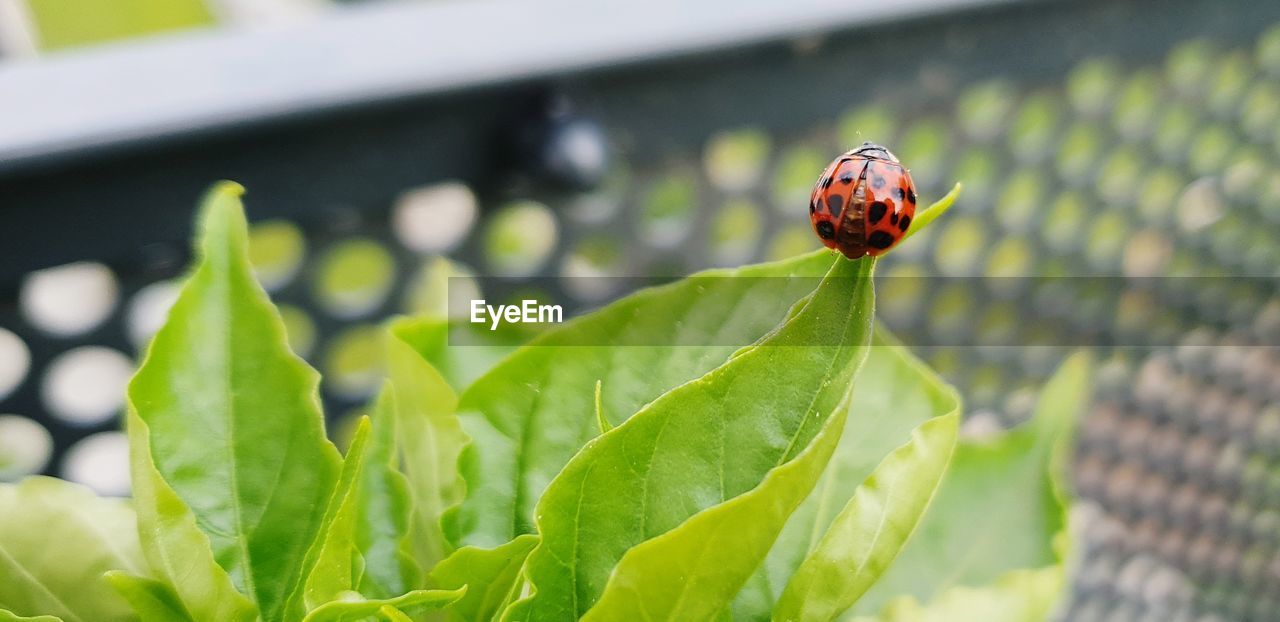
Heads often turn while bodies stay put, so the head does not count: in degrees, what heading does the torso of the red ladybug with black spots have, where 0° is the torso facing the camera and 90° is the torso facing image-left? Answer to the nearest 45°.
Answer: approximately 180°
